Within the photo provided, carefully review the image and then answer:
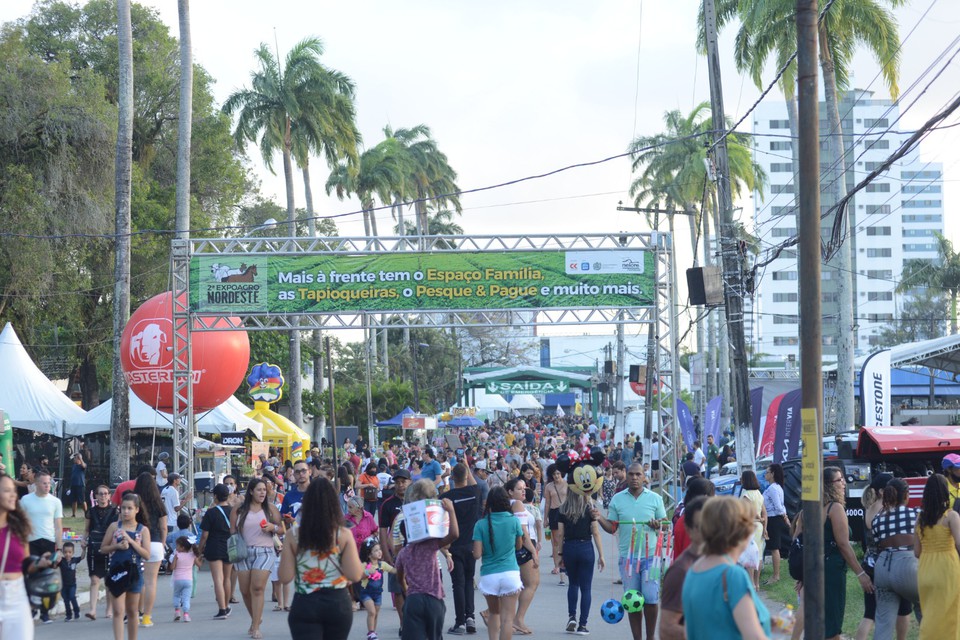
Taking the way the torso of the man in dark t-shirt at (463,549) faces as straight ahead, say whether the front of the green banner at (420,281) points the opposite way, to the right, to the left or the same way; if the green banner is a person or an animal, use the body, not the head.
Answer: the opposite way

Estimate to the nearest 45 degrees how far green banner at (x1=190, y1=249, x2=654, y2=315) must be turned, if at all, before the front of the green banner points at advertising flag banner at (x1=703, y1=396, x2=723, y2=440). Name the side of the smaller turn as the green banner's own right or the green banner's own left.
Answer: approximately 135° to the green banner's own left

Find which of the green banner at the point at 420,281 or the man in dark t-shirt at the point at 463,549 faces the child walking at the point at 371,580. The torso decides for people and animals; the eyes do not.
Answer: the green banner

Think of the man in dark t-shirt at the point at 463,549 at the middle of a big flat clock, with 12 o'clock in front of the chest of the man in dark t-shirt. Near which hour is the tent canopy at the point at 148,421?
The tent canopy is roughly at 11 o'clock from the man in dark t-shirt.

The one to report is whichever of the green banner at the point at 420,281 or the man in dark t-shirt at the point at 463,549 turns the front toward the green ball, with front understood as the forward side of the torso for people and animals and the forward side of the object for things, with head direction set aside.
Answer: the green banner

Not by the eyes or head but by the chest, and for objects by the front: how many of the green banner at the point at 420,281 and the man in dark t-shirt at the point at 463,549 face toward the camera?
1

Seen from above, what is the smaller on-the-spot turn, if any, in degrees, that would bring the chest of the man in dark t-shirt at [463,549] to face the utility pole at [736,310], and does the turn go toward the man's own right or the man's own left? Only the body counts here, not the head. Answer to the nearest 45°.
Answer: approximately 45° to the man's own right

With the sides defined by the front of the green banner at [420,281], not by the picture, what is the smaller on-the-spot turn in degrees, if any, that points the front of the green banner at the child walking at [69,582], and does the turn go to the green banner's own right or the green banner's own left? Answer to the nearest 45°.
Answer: approximately 45° to the green banner's own right

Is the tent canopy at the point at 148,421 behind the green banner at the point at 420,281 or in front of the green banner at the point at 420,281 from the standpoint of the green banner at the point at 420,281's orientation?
behind

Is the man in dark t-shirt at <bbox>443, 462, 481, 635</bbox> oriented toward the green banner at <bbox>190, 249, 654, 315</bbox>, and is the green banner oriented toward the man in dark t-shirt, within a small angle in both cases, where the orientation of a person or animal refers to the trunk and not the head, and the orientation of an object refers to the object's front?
yes

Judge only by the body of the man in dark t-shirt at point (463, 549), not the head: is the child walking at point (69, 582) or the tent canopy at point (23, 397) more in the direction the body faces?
the tent canopy

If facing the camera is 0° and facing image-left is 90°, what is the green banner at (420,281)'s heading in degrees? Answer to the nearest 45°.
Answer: approximately 0°

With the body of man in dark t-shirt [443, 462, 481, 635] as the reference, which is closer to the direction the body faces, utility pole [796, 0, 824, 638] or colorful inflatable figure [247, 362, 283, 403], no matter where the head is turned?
the colorful inflatable figure

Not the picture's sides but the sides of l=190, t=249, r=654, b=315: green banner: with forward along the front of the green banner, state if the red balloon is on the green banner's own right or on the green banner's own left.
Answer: on the green banner's own right

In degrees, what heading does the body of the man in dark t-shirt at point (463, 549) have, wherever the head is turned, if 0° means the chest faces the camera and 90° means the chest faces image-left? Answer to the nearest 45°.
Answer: approximately 180°
